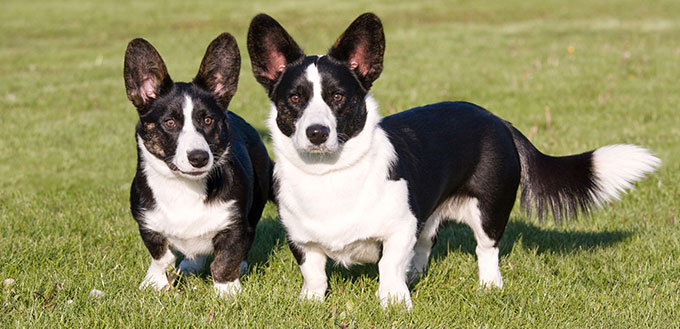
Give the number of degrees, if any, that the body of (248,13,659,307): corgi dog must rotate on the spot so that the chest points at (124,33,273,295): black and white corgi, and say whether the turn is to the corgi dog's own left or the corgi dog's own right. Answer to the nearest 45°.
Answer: approximately 45° to the corgi dog's own right

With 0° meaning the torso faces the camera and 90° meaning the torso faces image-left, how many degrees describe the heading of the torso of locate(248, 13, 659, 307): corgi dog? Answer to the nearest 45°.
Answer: approximately 45°
